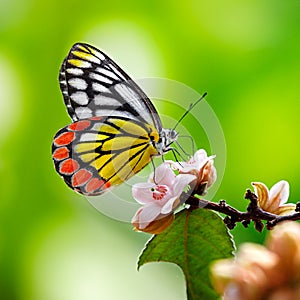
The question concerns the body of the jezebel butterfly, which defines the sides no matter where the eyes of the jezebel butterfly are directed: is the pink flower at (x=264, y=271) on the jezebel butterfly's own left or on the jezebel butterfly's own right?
on the jezebel butterfly's own right

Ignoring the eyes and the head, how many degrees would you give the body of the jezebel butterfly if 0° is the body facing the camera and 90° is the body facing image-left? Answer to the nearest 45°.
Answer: approximately 270°
